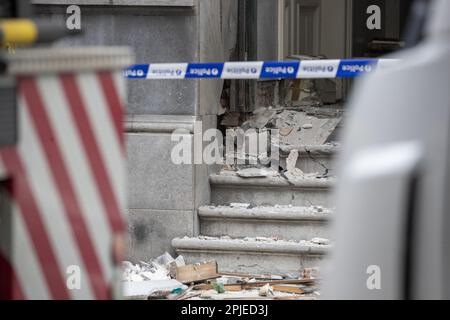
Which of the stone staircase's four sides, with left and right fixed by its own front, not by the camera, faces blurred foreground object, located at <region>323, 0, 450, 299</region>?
front

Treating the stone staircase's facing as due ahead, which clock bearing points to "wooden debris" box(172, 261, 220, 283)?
The wooden debris is roughly at 2 o'clock from the stone staircase.

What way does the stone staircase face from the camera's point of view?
toward the camera

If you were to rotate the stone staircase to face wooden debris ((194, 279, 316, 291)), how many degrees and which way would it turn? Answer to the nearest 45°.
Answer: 0° — it already faces it

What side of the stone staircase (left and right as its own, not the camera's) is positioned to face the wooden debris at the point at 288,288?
front

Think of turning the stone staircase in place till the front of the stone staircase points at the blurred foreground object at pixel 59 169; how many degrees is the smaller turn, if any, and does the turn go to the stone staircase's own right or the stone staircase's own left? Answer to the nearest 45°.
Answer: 0° — it already faces it
